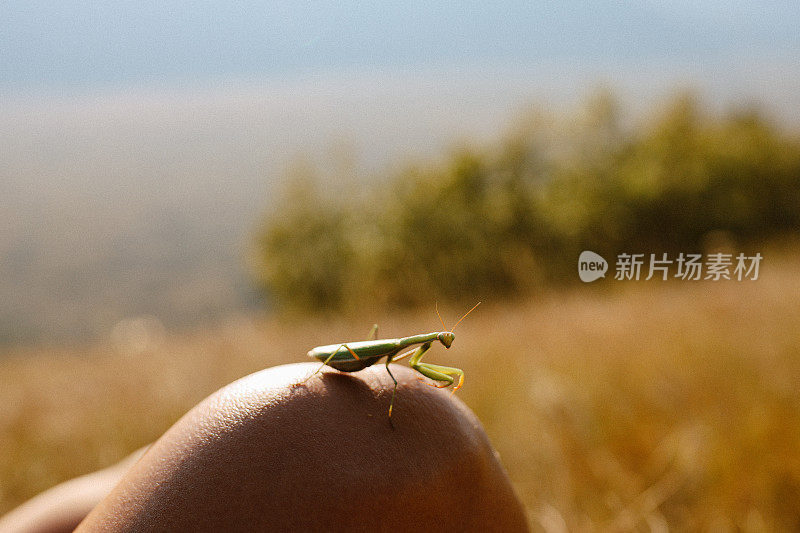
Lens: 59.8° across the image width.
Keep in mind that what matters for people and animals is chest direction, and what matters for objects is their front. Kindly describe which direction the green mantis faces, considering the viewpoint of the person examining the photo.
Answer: facing to the right of the viewer
